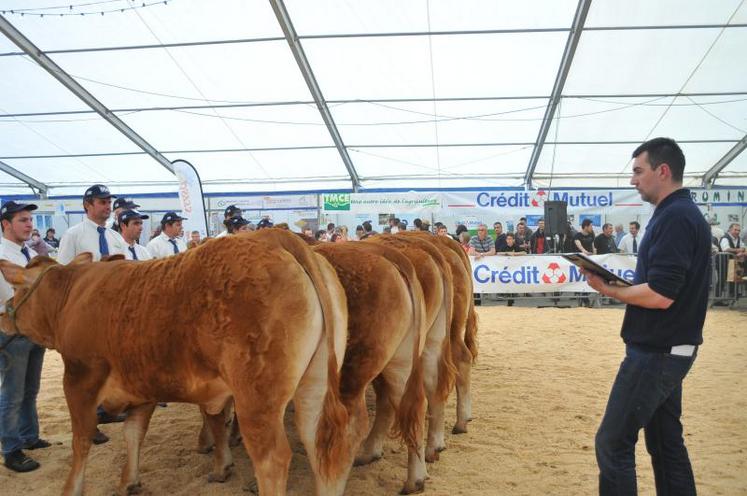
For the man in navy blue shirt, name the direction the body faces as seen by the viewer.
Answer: to the viewer's left

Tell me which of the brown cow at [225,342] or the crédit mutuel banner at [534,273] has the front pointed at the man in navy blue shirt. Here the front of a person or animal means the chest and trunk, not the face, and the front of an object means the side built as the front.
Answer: the crédit mutuel banner

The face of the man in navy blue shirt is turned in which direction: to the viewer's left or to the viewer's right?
to the viewer's left

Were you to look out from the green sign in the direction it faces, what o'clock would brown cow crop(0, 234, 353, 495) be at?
The brown cow is roughly at 12 o'clock from the green sign.

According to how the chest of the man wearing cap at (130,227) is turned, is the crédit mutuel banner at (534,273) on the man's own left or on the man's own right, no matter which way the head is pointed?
on the man's own left

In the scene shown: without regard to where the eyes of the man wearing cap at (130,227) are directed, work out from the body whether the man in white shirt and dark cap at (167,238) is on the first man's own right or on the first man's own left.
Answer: on the first man's own left

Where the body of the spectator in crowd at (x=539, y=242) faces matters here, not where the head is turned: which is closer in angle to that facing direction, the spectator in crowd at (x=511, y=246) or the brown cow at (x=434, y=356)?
the brown cow

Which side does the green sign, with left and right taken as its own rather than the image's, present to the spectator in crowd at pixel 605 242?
left

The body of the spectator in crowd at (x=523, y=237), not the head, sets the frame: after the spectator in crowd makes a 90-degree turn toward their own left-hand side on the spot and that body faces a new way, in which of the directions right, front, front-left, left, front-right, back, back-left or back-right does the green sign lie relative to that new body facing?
back

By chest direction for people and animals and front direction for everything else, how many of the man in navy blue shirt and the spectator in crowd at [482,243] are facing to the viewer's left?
1

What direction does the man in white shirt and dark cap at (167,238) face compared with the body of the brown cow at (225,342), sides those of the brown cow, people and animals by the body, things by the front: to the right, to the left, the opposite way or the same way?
the opposite way
